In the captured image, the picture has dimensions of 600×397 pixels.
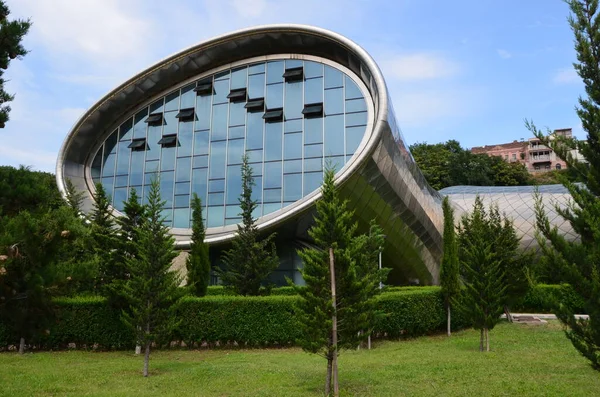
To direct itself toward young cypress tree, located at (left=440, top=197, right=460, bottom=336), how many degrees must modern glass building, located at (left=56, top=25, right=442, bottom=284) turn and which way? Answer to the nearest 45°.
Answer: approximately 90° to its left

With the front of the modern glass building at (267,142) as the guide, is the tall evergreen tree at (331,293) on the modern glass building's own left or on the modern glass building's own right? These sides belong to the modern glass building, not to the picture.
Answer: on the modern glass building's own left

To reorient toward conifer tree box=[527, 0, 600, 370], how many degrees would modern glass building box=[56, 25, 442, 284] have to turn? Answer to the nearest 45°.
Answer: approximately 45° to its left

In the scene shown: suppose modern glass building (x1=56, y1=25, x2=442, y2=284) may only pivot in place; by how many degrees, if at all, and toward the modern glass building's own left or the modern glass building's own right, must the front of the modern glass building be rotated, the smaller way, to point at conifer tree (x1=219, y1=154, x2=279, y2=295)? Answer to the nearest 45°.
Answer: approximately 45° to the modern glass building's own left

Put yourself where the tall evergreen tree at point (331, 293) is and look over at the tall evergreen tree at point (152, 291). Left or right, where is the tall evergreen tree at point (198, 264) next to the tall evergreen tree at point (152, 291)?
right

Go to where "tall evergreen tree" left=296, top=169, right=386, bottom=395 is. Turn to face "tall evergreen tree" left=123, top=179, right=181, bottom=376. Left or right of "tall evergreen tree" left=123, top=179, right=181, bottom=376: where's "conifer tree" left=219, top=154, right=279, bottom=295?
right

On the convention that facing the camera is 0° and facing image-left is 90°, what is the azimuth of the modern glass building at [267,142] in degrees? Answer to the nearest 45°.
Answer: approximately 45°

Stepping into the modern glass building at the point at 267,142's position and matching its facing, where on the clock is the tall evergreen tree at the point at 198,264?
The tall evergreen tree is roughly at 11 o'clock from the modern glass building.
